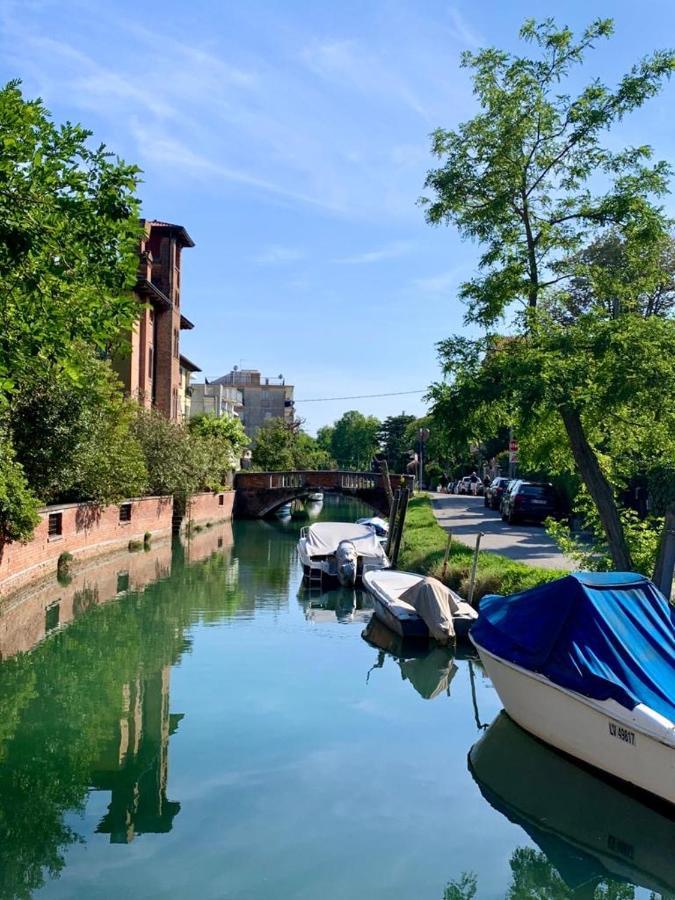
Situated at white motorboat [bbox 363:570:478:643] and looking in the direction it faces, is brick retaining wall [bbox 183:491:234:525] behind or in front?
in front

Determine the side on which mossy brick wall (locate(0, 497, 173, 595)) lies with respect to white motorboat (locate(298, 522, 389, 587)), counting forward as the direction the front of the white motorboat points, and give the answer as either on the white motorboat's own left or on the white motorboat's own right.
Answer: on the white motorboat's own left

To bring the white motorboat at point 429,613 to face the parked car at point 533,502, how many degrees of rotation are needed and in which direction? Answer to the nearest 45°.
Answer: approximately 45° to its right

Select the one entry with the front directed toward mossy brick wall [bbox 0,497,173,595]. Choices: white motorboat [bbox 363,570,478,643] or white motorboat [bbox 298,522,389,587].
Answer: white motorboat [bbox 363,570,478,643]

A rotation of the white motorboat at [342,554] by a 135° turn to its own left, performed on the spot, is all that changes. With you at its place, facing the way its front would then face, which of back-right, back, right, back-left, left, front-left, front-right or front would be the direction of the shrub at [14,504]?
front

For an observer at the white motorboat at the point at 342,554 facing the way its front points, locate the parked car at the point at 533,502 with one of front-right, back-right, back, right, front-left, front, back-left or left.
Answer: front-right

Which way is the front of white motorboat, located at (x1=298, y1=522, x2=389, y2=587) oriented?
away from the camera

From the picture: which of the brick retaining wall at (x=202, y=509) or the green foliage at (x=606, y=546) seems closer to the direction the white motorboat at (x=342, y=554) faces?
the brick retaining wall

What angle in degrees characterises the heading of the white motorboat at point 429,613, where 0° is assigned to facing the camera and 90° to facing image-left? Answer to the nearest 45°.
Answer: approximately 135°

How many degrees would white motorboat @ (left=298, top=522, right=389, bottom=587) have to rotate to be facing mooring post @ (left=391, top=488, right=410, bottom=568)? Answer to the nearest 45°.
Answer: approximately 45° to its right

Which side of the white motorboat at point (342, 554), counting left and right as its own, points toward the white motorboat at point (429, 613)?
back
